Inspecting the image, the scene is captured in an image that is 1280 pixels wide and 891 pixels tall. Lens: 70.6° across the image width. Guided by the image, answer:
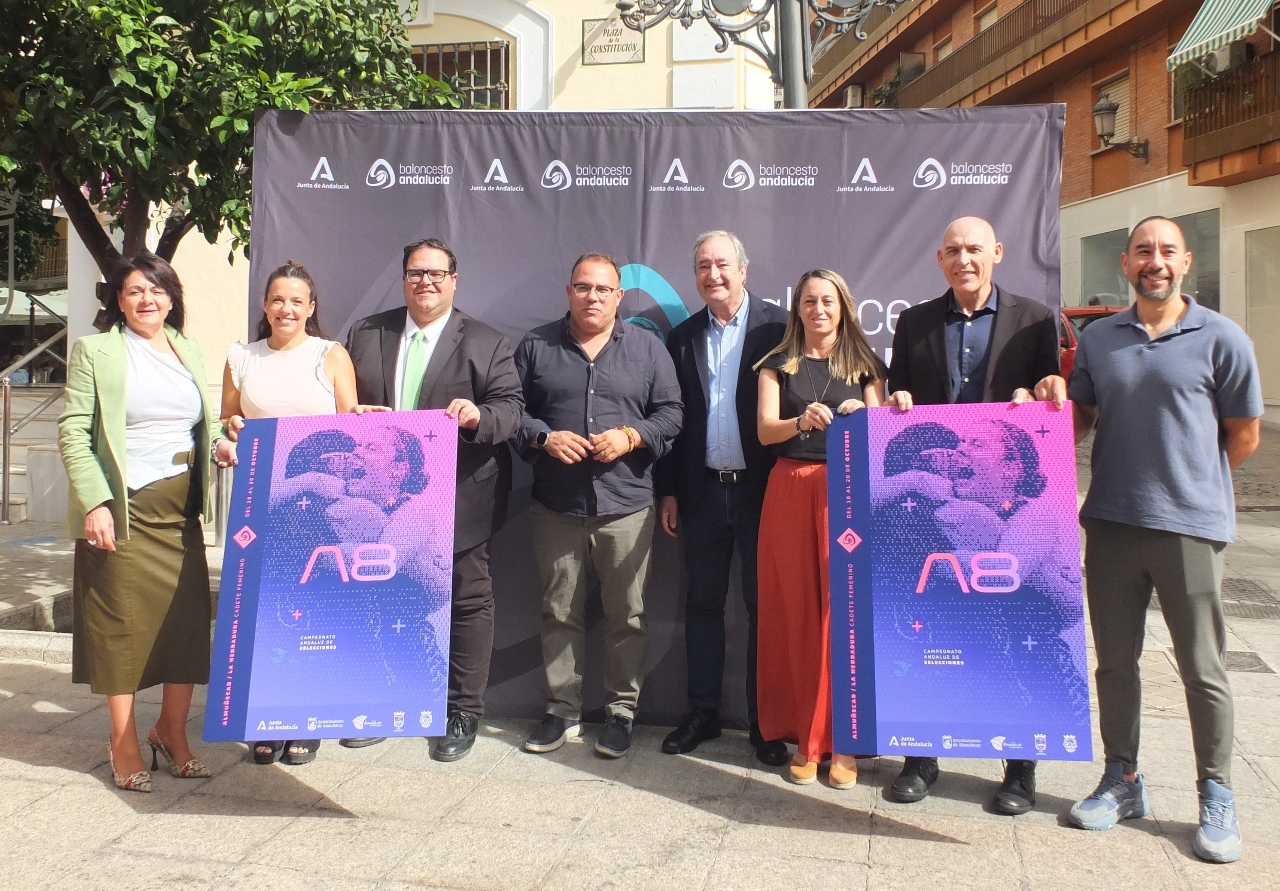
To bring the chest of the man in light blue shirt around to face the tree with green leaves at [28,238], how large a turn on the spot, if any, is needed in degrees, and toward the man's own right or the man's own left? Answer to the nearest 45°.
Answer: approximately 135° to the man's own right

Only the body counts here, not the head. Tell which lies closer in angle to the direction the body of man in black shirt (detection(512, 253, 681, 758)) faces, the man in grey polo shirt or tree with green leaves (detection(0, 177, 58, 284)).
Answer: the man in grey polo shirt

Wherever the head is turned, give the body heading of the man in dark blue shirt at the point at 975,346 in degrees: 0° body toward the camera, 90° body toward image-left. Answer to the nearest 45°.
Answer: approximately 0°

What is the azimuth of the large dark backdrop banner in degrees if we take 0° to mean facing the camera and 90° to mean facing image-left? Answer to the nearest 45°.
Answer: approximately 0°

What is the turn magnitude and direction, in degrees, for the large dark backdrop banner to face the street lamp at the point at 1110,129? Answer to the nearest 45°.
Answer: approximately 135° to its left

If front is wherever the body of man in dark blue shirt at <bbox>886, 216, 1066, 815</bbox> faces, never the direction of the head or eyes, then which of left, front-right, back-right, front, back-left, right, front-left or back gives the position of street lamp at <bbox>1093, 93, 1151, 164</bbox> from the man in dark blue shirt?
back

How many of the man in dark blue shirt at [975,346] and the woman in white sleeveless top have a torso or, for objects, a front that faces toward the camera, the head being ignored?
2
